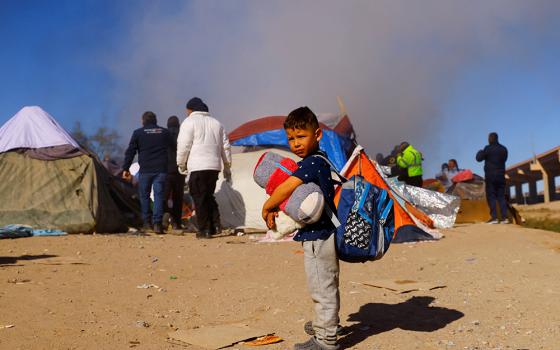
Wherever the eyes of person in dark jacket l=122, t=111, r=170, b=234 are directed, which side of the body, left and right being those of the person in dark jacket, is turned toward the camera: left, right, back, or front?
back

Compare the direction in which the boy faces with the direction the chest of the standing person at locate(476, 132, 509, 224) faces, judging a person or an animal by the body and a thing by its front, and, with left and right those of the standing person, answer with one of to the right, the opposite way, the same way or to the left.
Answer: to the left

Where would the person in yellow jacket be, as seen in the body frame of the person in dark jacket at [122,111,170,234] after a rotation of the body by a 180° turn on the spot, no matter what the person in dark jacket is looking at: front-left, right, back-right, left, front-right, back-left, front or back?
left

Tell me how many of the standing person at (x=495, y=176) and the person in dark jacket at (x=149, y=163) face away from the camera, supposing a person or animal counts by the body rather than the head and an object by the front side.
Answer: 2

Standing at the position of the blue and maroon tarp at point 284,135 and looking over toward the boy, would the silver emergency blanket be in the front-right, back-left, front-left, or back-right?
front-left

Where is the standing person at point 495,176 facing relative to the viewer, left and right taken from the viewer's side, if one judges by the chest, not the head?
facing away from the viewer

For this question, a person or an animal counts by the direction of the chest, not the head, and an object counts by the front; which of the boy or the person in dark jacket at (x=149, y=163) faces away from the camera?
the person in dark jacket

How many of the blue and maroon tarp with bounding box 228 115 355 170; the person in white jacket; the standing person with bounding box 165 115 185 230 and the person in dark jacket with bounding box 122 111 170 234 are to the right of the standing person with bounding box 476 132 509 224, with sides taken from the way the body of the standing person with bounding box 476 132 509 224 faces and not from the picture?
0

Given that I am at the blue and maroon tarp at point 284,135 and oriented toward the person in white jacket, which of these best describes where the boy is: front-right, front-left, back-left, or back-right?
front-left

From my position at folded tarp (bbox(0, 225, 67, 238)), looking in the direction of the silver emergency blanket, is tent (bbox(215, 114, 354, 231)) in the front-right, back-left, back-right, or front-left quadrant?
front-left
